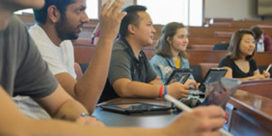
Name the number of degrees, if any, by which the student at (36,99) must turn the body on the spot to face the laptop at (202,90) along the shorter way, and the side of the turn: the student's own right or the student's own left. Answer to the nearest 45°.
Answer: approximately 45° to the student's own left

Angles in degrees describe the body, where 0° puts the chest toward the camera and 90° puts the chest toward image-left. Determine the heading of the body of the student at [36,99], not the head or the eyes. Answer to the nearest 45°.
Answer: approximately 270°

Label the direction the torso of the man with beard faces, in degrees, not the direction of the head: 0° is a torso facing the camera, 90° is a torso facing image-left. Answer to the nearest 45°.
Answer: approximately 270°

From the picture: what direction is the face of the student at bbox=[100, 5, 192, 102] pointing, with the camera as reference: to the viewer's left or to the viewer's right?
to the viewer's right

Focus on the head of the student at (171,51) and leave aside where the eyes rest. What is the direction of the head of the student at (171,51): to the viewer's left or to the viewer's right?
to the viewer's right
